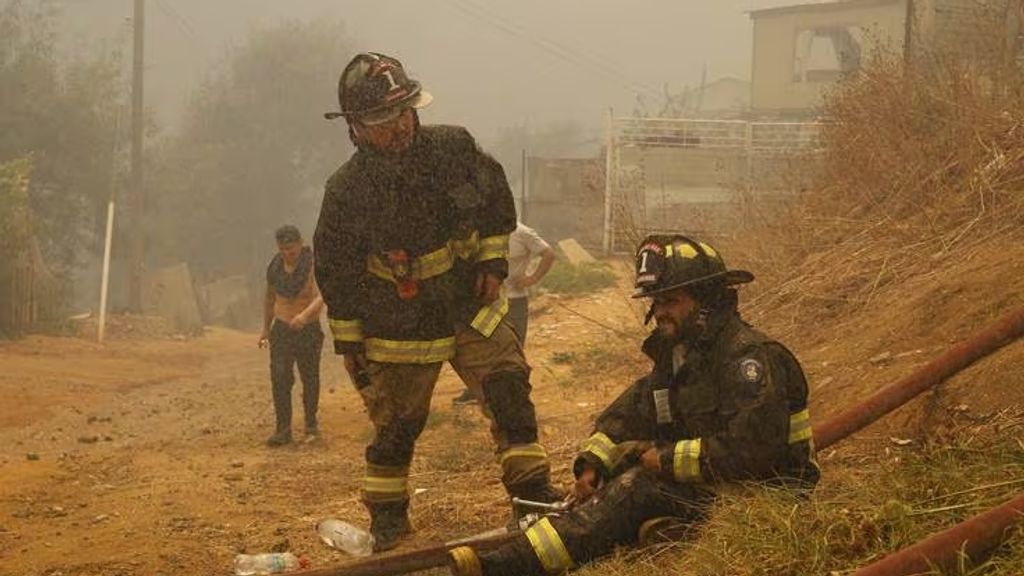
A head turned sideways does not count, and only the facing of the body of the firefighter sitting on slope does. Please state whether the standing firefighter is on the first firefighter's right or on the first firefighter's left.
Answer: on the first firefighter's right

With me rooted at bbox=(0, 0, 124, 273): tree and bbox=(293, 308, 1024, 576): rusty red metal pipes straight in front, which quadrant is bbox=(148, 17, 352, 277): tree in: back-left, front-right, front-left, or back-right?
back-left

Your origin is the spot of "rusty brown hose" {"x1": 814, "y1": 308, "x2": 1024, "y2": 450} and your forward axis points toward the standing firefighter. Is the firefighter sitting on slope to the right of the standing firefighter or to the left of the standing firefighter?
left

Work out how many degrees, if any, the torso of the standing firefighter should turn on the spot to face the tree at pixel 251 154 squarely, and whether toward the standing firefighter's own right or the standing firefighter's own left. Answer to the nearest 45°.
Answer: approximately 180°

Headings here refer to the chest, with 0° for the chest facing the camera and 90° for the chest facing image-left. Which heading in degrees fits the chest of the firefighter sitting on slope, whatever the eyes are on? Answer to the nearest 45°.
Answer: approximately 45°

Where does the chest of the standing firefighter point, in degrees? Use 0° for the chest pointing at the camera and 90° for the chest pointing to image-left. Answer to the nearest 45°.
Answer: approximately 0°

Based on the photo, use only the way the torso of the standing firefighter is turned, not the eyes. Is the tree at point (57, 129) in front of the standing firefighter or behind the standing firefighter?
behind

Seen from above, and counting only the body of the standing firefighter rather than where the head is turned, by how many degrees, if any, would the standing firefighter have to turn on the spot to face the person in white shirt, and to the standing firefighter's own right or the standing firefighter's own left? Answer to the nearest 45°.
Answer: approximately 180°
